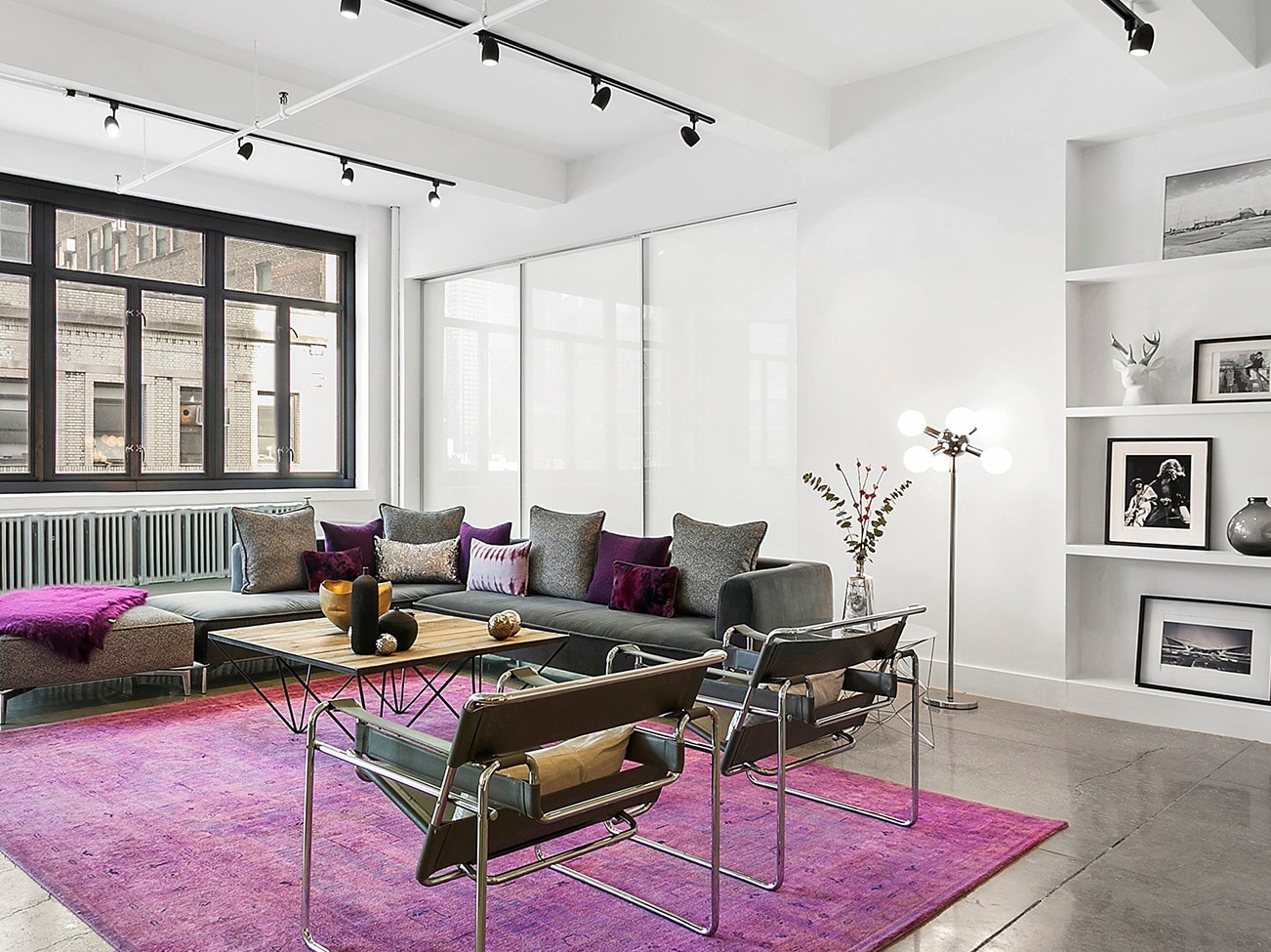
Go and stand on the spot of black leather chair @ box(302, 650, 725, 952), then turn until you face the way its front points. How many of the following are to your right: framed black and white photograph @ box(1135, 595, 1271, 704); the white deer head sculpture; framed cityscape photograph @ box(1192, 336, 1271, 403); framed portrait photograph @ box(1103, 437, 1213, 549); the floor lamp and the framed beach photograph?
6

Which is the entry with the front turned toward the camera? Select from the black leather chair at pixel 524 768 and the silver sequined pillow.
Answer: the silver sequined pillow

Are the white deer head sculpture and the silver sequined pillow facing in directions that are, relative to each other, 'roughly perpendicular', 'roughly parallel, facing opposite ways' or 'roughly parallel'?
roughly perpendicular

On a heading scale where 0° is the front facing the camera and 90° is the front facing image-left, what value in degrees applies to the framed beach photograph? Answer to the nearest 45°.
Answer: approximately 45°

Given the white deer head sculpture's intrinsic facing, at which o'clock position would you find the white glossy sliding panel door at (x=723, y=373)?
The white glossy sliding panel door is roughly at 2 o'clock from the white deer head sculpture.

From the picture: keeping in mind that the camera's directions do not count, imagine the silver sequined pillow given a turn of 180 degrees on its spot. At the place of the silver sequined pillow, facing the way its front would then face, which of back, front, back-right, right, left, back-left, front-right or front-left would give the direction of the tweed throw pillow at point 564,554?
back-right

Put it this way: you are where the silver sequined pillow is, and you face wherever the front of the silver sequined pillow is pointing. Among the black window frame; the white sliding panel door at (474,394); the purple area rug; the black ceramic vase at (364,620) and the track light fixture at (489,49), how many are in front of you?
3

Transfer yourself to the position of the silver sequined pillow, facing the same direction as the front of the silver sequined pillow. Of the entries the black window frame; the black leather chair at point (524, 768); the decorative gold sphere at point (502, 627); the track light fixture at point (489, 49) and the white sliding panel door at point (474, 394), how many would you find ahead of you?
3

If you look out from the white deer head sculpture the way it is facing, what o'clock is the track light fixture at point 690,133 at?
The track light fixture is roughly at 1 o'clock from the white deer head sculpture.

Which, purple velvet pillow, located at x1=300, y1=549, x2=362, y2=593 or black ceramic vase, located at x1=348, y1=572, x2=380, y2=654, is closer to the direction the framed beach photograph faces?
the black ceramic vase

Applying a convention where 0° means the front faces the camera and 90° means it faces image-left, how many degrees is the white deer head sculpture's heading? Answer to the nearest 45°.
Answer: approximately 45°

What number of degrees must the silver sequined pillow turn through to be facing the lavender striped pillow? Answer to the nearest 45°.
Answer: approximately 45° to its left

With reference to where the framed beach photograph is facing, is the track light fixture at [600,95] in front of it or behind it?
in front

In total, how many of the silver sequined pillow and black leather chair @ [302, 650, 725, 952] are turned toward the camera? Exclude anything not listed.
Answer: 1

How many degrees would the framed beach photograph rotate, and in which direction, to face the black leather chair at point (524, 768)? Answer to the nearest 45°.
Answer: approximately 45° to its left

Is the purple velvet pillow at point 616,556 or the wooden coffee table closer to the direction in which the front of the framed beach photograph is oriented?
the wooden coffee table

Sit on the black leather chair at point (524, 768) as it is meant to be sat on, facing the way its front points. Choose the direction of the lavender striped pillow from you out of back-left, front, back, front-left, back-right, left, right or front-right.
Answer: front-right

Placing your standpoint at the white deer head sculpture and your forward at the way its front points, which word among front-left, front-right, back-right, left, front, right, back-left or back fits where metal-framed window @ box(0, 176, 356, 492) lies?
front-right

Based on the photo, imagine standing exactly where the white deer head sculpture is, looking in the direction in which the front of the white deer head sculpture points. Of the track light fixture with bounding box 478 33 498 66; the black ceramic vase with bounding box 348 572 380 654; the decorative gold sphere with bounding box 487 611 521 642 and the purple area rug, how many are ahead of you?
4

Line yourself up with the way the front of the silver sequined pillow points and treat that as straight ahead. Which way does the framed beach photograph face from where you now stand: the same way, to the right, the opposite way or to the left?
to the right

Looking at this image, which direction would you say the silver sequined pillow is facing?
toward the camera

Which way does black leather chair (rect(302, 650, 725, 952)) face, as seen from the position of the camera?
facing away from the viewer and to the left of the viewer
